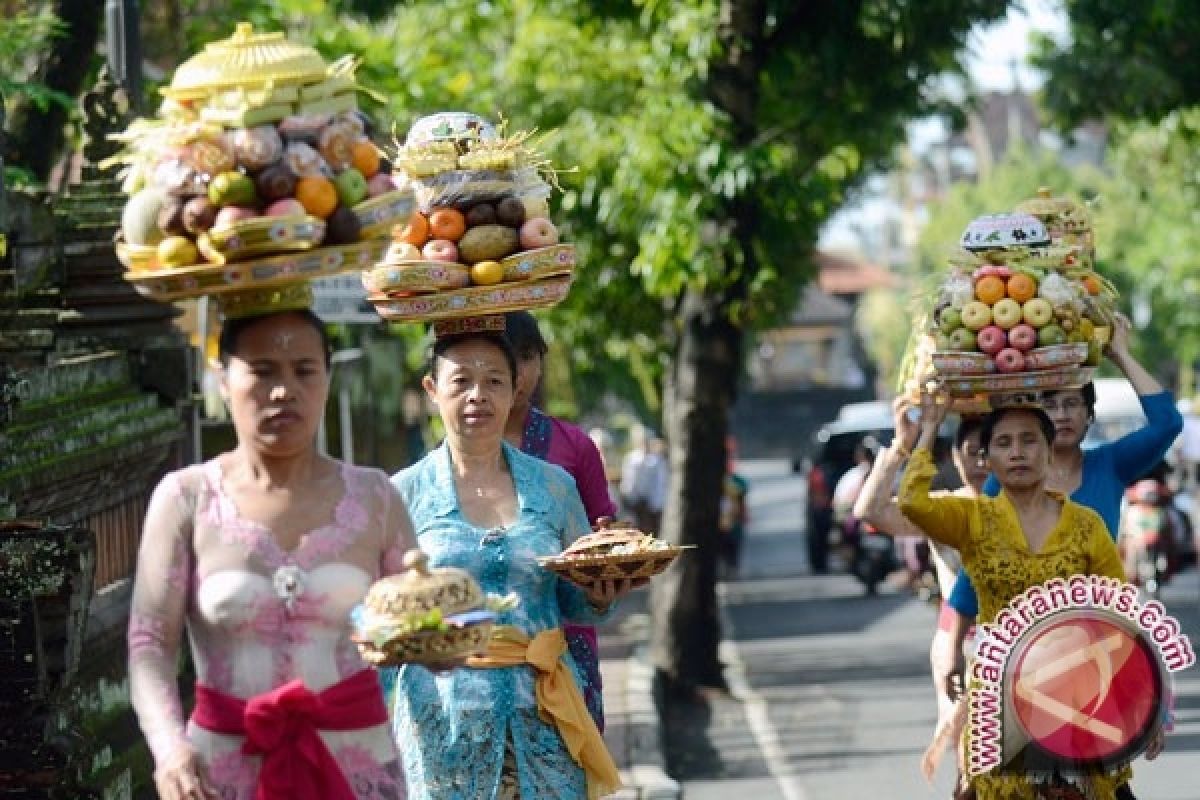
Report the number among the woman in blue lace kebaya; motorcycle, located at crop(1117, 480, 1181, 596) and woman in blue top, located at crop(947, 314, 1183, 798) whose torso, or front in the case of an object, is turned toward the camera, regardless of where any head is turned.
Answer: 3

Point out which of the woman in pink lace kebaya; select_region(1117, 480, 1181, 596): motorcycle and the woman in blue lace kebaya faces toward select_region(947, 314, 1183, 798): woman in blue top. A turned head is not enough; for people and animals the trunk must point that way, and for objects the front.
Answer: the motorcycle

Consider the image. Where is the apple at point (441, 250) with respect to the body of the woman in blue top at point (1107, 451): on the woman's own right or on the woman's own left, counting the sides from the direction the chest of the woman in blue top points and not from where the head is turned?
on the woman's own right

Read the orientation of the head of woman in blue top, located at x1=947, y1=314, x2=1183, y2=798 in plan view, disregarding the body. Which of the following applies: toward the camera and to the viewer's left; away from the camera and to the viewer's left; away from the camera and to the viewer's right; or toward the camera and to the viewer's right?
toward the camera and to the viewer's left

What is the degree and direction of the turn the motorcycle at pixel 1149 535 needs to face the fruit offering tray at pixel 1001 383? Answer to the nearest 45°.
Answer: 0° — it already faces it

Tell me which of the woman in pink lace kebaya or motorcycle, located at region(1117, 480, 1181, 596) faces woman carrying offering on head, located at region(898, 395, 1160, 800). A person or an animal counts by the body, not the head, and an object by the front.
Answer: the motorcycle

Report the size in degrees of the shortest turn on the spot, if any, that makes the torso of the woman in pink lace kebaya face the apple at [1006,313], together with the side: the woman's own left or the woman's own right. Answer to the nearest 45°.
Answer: approximately 135° to the woman's own left

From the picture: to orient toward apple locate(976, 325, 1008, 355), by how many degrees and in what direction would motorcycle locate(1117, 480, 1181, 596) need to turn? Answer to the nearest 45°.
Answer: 0° — it already faces it

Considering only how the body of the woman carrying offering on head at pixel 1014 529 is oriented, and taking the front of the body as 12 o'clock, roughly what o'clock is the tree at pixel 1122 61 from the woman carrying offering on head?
The tree is roughly at 6 o'clock from the woman carrying offering on head.
